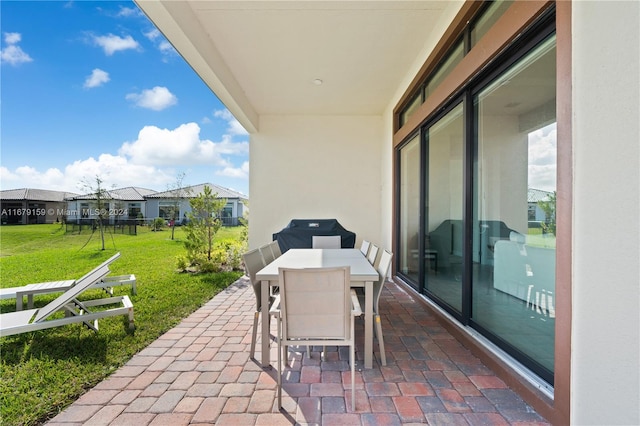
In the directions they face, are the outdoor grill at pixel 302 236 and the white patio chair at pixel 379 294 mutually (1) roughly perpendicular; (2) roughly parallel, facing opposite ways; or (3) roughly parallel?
roughly perpendicular

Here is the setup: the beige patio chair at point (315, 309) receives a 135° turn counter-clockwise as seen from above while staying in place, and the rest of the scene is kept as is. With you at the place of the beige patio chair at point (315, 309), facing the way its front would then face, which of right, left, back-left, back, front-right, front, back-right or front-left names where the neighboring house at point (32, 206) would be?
right

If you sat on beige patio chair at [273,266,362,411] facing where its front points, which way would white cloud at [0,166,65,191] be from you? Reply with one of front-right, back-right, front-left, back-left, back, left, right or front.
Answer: front-left

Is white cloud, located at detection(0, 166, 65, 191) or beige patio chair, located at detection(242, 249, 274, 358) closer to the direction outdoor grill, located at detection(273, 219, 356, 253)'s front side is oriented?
the beige patio chair

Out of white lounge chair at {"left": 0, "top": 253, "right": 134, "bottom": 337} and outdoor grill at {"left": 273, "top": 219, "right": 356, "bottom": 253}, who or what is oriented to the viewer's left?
the white lounge chair

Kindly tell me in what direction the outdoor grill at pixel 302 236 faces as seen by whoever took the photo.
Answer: facing the viewer

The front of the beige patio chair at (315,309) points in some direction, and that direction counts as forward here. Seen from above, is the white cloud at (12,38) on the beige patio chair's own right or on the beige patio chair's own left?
on the beige patio chair's own left

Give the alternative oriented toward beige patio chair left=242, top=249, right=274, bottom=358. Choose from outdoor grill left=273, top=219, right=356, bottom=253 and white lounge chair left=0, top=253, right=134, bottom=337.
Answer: the outdoor grill

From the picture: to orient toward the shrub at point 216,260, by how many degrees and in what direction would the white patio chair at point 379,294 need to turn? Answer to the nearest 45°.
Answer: approximately 45° to its right

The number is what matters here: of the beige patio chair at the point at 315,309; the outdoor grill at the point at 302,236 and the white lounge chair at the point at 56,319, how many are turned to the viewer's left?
1

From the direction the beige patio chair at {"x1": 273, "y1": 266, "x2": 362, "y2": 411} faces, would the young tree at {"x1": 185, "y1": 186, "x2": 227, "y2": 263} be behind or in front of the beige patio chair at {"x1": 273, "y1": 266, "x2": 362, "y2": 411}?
in front

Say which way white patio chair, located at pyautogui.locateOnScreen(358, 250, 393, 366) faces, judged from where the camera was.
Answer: facing to the left of the viewer

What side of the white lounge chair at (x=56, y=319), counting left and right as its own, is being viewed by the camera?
left

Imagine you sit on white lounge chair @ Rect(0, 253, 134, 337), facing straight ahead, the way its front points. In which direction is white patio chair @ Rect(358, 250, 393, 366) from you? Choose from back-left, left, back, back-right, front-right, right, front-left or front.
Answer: back-left

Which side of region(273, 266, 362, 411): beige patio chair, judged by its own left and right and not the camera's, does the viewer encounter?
back
